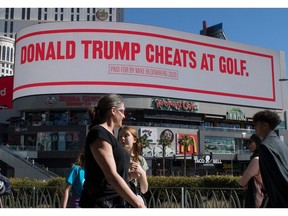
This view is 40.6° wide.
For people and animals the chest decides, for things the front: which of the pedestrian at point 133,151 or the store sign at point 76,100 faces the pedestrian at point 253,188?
the store sign

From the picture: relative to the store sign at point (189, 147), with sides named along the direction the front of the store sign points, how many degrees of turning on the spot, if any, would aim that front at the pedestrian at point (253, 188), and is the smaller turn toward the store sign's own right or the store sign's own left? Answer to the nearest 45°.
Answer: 0° — it already faces them

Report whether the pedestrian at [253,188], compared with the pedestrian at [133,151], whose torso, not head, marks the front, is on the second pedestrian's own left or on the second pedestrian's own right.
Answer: on the second pedestrian's own left

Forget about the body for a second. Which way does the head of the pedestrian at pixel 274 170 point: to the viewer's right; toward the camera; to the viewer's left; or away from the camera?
to the viewer's left

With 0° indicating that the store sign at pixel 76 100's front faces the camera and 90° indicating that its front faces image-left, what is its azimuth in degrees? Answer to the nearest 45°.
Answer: approximately 0°

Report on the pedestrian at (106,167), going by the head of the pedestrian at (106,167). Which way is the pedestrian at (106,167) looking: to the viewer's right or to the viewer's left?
to the viewer's right
